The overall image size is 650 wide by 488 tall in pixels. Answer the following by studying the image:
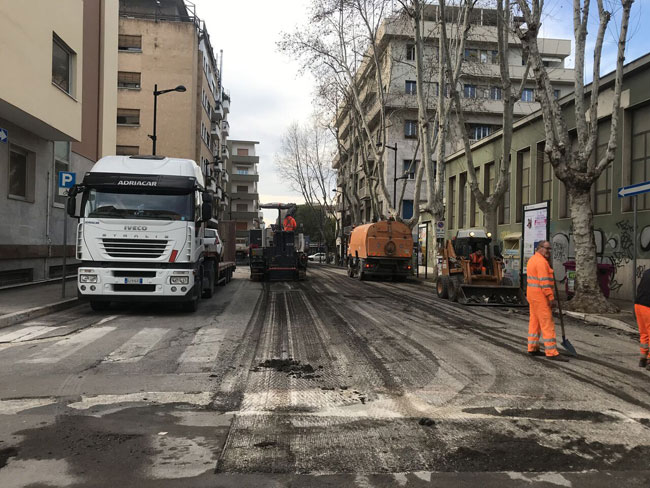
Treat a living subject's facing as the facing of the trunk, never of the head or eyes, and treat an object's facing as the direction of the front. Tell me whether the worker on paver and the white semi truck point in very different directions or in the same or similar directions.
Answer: very different directions

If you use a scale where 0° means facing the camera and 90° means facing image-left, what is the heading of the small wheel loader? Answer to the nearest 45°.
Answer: approximately 315°

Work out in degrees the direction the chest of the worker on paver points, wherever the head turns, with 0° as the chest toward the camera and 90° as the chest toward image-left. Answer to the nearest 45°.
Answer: approximately 180°

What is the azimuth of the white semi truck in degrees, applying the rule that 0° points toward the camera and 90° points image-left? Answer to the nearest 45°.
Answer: approximately 0°

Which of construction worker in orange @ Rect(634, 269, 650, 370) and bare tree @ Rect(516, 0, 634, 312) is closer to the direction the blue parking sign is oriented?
the construction worker in orange

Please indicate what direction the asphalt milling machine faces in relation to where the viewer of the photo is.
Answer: facing away from the viewer

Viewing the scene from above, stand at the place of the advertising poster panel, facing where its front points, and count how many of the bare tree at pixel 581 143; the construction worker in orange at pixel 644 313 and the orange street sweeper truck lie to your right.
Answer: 1

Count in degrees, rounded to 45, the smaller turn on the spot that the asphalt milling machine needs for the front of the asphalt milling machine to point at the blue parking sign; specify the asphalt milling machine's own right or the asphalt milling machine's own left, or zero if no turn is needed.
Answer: approximately 135° to the asphalt milling machine's own left

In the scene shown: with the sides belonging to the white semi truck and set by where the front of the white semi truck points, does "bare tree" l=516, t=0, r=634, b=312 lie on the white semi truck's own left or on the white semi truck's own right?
on the white semi truck's own left

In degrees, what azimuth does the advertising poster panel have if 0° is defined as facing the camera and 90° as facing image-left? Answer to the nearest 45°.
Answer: approximately 45°

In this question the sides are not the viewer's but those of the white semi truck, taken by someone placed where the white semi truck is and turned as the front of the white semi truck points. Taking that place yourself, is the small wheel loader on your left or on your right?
on your left
